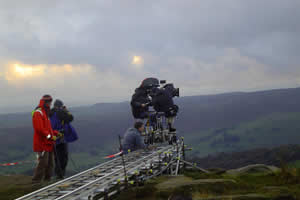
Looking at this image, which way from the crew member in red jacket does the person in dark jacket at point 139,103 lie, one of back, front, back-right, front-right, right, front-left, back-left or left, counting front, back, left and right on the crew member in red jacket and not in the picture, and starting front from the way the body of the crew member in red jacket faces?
front-left

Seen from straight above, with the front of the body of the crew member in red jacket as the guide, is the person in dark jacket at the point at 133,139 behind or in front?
in front

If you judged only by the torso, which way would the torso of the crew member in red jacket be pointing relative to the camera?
to the viewer's right
